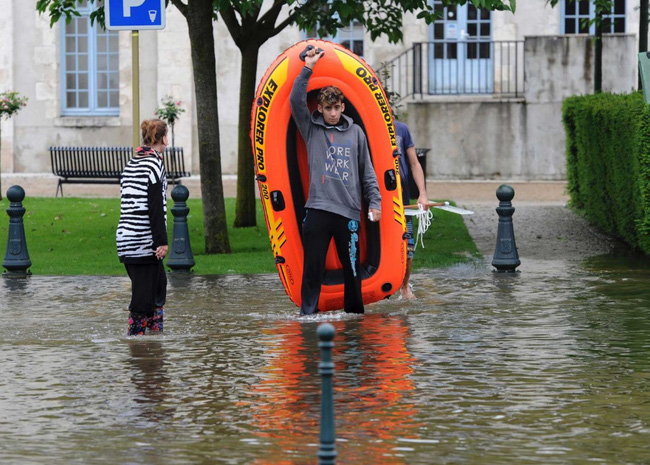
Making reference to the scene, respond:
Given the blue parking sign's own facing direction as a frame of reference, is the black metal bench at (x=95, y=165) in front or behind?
behind

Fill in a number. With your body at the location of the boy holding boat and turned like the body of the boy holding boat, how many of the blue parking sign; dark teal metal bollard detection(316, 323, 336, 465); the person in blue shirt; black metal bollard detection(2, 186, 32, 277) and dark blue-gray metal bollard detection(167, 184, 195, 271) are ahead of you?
1

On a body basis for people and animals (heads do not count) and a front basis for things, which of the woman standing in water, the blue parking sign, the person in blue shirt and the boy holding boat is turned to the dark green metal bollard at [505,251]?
the woman standing in water

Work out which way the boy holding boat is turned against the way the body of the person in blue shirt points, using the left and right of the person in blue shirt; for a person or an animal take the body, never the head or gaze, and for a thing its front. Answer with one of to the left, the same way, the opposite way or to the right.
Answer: the same way

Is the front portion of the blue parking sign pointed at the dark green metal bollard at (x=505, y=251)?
no

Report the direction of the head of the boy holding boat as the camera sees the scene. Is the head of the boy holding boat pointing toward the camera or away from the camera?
toward the camera

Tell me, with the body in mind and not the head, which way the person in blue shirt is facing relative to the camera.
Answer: toward the camera

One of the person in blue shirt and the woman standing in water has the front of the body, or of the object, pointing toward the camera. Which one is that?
the person in blue shirt

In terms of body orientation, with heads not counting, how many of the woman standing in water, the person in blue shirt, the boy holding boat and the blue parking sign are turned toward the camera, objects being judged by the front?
3

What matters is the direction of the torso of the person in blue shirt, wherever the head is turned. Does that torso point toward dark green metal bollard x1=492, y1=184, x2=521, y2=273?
no

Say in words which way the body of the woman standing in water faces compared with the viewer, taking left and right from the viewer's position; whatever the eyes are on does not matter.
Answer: facing away from the viewer and to the right of the viewer

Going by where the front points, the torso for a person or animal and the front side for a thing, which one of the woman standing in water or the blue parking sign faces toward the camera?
the blue parking sign

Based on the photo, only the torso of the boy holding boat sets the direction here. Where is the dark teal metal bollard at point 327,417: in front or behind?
in front

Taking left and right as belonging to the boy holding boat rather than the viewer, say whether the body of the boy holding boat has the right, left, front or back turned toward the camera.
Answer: front

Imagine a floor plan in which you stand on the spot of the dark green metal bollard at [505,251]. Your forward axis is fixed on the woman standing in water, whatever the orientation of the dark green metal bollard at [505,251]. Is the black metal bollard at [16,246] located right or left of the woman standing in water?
right

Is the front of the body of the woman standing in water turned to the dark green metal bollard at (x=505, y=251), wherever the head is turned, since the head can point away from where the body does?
yes

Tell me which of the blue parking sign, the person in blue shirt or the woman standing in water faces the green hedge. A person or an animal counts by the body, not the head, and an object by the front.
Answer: the woman standing in water
